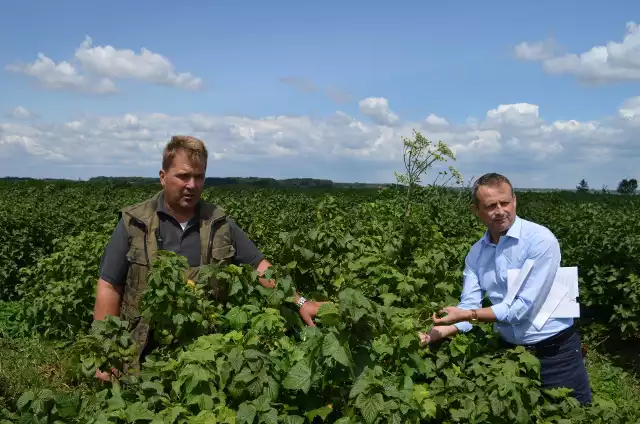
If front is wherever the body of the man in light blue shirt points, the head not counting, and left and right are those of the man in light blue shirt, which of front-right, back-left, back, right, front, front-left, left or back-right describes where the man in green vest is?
front-right

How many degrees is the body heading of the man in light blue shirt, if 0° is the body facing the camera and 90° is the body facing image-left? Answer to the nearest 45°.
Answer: approximately 45°
